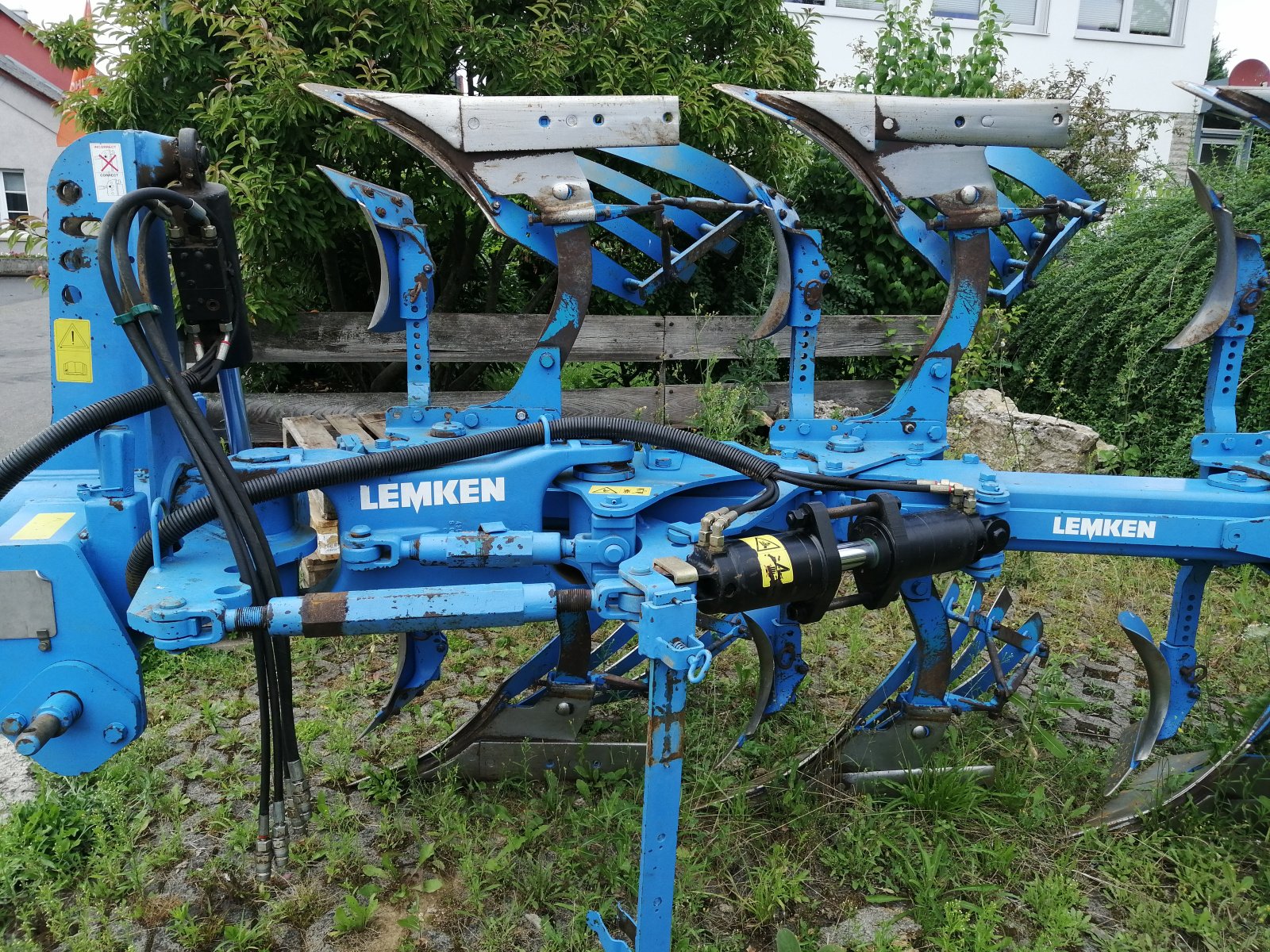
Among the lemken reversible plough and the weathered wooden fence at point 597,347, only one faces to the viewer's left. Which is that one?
the lemken reversible plough

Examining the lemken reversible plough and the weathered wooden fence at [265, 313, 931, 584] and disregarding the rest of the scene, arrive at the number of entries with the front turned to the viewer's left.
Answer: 1

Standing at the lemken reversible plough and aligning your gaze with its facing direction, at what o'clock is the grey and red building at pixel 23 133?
The grey and red building is roughly at 2 o'clock from the lemken reversible plough.

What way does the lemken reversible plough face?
to the viewer's left

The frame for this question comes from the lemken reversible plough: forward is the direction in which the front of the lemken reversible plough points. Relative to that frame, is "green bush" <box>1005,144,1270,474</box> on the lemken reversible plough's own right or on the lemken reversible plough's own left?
on the lemken reversible plough's own right

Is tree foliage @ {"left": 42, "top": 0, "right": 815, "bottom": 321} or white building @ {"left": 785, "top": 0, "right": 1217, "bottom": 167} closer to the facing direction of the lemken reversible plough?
the tree foliage
